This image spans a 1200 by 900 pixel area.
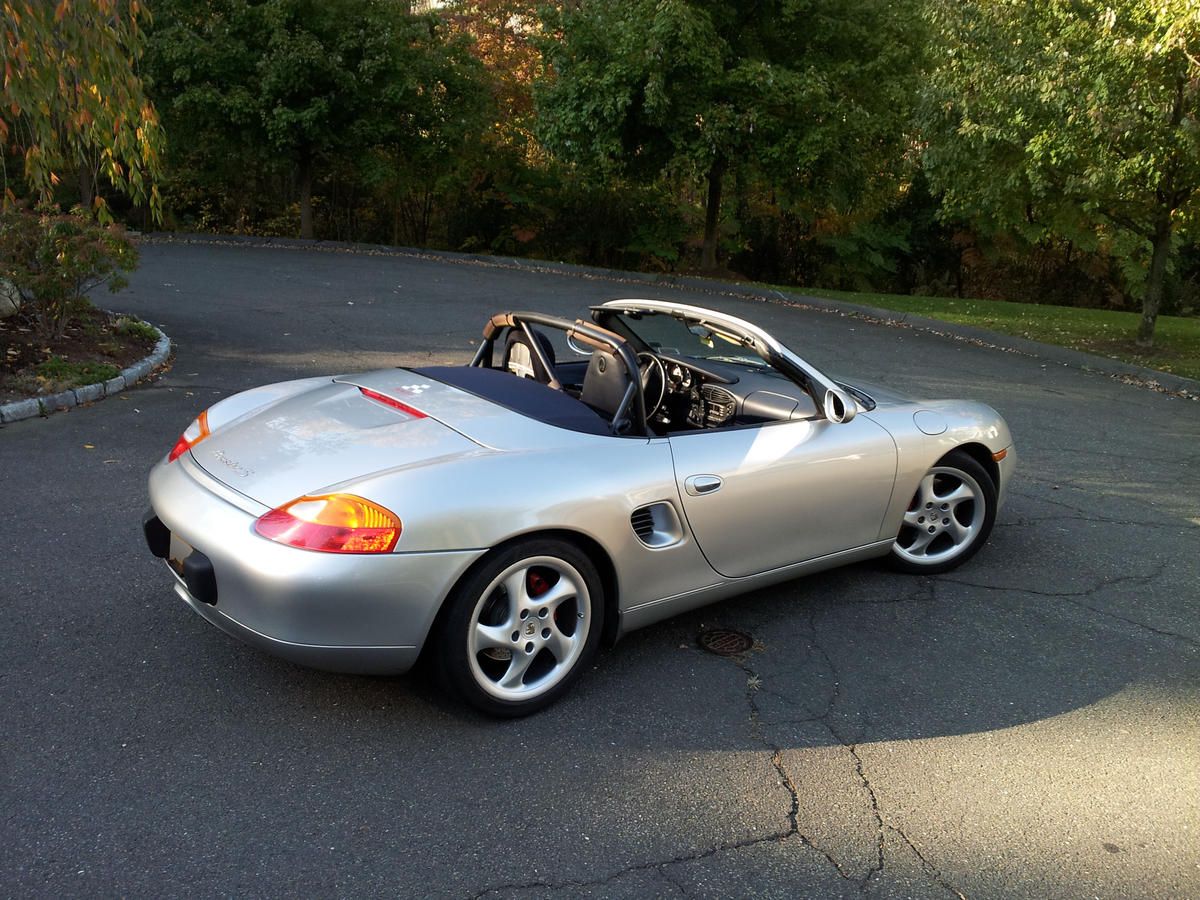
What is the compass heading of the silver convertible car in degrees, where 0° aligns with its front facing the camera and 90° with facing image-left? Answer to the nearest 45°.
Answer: approximately 225°

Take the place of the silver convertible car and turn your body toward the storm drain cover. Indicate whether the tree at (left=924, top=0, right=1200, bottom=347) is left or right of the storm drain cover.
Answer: left

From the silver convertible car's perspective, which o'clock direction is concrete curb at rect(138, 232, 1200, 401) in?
The concrete curb is roughly at 11 o'clock from the silver convertible car.

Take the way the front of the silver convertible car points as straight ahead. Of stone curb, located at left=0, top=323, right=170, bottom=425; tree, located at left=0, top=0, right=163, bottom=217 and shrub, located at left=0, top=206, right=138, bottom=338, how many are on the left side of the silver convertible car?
3

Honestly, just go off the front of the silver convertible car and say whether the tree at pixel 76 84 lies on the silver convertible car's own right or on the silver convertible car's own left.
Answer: on the silver convertible car's own left

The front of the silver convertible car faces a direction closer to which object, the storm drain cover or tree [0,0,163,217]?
the storm drain cover

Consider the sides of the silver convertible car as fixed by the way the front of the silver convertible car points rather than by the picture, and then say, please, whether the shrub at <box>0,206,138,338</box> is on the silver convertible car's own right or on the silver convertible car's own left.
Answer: on the silver convertible car's own left

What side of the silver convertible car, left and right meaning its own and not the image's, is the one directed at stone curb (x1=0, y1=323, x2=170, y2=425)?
left
